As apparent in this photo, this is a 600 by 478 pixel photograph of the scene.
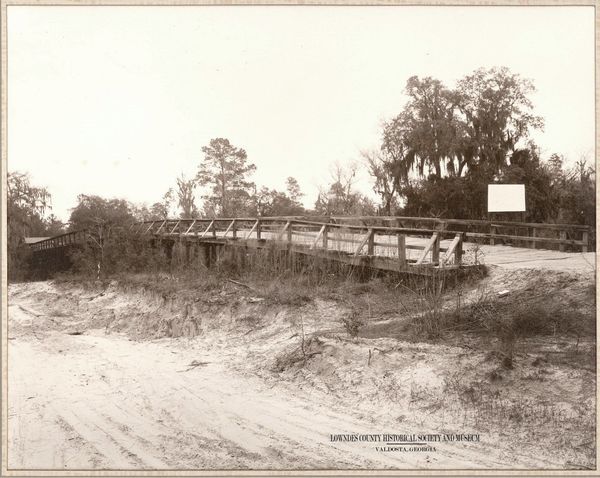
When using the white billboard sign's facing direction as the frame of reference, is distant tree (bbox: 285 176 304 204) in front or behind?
behind

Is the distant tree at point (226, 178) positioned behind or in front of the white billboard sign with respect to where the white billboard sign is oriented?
behind

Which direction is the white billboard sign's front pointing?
toward the camera

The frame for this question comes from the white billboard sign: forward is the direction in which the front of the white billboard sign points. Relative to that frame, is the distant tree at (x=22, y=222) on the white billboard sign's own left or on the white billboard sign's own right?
on the white billboard sign's own right

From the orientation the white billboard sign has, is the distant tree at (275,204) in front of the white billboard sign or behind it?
behind

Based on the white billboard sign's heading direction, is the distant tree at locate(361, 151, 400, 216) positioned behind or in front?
behind

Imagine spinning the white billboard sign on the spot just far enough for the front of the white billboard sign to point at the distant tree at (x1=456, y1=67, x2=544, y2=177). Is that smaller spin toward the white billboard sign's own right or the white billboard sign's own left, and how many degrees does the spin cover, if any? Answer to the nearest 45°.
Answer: approximately 180°

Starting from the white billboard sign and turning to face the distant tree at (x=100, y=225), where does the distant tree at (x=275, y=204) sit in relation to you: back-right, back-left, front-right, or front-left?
front-right

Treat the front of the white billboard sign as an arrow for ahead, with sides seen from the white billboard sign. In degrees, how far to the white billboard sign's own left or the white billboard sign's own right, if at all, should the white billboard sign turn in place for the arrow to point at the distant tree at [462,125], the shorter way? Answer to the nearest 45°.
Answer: approximately 180°
